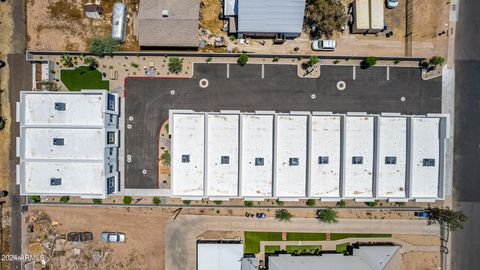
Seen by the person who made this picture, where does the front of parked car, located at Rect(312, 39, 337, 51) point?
facing to the left of the viewer

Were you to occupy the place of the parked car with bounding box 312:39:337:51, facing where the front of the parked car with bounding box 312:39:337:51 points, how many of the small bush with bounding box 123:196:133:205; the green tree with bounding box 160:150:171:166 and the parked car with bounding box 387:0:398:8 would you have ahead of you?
2

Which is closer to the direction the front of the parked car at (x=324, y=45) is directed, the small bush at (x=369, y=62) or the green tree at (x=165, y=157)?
the green tree
